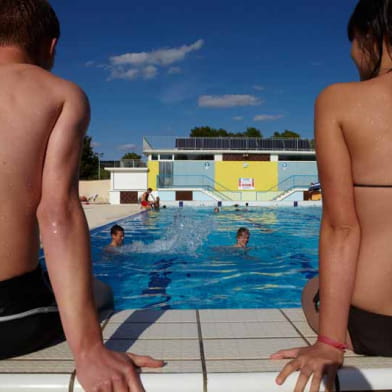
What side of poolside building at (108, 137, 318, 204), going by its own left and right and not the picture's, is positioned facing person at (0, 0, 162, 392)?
front

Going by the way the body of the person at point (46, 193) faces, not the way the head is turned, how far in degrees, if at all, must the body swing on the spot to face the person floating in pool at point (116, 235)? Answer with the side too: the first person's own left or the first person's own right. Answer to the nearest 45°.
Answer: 0° — they already face them

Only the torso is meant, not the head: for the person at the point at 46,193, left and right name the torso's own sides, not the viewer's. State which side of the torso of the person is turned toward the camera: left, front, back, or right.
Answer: back

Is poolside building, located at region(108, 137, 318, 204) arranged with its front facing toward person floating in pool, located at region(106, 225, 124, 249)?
yes

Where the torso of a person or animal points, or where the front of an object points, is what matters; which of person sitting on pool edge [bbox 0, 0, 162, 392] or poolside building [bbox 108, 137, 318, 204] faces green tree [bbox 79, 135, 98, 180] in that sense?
the person sitting on pool edge

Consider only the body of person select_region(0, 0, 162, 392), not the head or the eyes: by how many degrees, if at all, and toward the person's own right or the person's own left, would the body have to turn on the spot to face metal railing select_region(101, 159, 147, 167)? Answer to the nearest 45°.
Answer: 0° — they already face it

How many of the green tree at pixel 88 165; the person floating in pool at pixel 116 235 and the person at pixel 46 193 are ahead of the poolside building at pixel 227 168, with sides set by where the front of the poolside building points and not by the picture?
2

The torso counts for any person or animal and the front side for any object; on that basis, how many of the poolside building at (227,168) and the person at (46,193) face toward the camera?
1

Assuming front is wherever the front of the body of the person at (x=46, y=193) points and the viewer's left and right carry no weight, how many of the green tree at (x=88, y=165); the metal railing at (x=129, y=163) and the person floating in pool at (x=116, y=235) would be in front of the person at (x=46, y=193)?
3

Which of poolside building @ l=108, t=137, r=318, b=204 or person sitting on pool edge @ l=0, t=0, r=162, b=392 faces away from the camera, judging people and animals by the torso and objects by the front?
the person sitting on pool edge

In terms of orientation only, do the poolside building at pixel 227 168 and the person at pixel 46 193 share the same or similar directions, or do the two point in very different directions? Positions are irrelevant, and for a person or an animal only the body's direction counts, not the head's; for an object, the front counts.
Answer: very different directions

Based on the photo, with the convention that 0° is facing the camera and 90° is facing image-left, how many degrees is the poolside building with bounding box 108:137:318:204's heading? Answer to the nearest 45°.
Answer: approximately 0°
